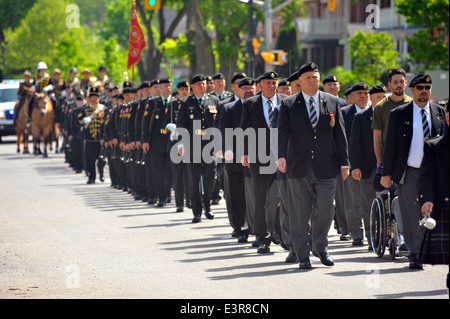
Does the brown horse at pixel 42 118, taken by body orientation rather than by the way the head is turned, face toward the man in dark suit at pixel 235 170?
yes

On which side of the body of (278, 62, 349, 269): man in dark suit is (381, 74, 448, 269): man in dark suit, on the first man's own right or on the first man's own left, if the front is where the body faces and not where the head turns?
on the first man's own left

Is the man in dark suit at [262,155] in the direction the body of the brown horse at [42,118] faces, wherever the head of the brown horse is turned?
yes

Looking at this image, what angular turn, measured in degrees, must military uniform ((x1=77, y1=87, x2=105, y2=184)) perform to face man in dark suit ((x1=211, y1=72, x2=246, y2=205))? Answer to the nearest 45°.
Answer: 0° — it already faces them

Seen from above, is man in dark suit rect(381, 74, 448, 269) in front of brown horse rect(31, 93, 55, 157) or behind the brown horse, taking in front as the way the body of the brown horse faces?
in front

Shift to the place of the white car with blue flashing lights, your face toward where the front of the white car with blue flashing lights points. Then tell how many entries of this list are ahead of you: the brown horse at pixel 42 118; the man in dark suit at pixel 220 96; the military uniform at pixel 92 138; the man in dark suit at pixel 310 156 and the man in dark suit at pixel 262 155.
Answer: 5

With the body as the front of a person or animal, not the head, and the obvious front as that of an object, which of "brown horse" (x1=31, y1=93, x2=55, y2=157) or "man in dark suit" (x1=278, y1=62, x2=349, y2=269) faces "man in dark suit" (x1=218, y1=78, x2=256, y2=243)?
the brown horse

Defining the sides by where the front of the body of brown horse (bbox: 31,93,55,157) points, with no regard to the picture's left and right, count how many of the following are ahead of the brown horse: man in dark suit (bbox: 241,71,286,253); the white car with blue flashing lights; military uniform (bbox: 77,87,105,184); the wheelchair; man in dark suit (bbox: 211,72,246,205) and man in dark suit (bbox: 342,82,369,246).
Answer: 5
